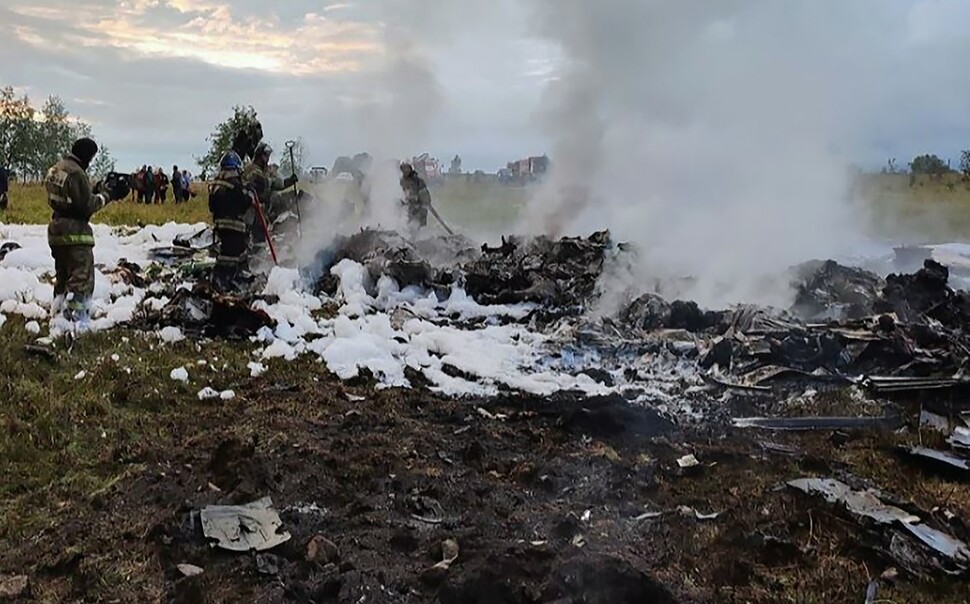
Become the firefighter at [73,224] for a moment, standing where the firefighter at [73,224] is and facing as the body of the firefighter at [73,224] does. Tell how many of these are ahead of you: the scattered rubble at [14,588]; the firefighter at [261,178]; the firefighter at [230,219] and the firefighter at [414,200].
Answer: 3

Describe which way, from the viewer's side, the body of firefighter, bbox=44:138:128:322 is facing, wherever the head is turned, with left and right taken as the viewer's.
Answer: facing away from the viewer and to the right of the viewer

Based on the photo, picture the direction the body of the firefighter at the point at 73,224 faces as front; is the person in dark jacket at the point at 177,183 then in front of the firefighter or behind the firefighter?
in front

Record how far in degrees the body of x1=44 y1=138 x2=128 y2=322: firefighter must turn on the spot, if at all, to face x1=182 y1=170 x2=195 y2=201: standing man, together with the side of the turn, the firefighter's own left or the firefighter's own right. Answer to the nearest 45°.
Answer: approximately 45° to the firefighter's own left

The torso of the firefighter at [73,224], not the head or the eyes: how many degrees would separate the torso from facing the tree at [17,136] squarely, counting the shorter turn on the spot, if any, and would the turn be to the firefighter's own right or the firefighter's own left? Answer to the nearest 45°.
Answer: approximately 45° to the firefighter's own left

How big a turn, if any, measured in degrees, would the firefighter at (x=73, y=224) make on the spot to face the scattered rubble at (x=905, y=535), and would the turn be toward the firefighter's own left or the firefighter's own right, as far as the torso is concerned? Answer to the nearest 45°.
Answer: approximately 90° to the firefighter's own right

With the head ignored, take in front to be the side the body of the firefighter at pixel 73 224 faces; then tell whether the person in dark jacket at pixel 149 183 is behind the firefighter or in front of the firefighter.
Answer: in front

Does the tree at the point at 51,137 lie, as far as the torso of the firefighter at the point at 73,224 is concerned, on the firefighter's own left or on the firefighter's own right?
on the firefighter's own left

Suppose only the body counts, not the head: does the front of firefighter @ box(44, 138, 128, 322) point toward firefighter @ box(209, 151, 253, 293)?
yes

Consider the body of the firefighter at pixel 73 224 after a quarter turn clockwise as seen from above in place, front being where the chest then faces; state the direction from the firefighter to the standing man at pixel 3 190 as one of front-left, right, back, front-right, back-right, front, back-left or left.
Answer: back-left

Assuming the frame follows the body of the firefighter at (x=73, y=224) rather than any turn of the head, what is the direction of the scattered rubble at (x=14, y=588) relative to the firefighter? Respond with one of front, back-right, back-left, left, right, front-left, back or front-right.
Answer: back-right
